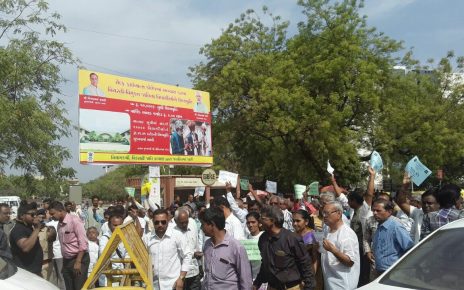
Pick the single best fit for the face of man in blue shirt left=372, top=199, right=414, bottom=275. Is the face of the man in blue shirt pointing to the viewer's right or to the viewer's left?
to the viewer's left

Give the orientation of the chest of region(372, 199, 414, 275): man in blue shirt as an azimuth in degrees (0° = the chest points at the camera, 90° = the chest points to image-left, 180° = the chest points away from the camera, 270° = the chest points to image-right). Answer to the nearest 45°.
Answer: approximately 45°

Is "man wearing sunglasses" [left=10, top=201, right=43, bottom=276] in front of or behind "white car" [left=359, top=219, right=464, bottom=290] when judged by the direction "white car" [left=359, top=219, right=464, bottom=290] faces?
in front

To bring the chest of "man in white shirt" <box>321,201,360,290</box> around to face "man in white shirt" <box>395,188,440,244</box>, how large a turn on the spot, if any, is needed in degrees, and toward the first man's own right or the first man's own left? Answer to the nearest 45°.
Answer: approximately 180°

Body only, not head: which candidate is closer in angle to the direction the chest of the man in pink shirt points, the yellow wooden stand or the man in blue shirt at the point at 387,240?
the yellow wooden stand

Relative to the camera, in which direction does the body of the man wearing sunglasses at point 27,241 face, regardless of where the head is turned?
to the viewer's right

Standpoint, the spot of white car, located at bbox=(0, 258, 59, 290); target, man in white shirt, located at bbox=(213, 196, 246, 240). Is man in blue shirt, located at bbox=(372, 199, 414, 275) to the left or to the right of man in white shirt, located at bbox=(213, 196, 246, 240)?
right

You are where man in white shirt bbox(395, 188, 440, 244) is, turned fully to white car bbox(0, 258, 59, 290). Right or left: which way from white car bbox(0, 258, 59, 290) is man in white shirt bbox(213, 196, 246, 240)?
right
